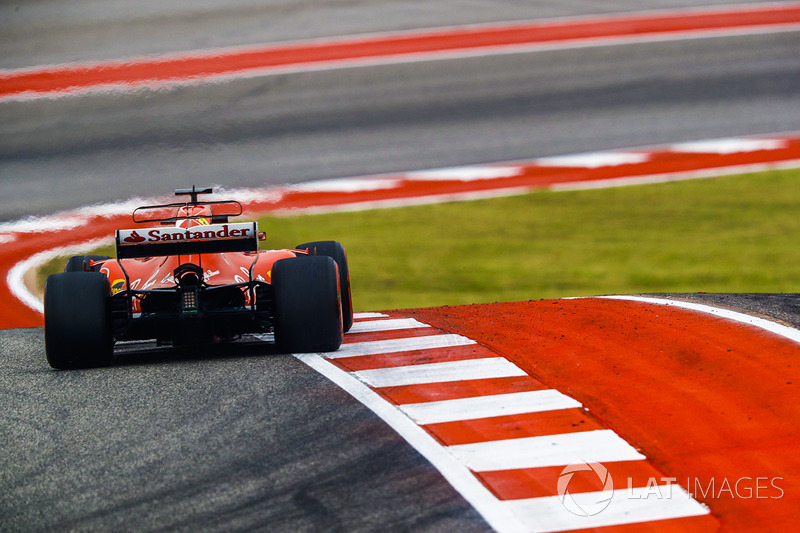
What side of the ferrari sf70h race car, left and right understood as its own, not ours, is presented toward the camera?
back
